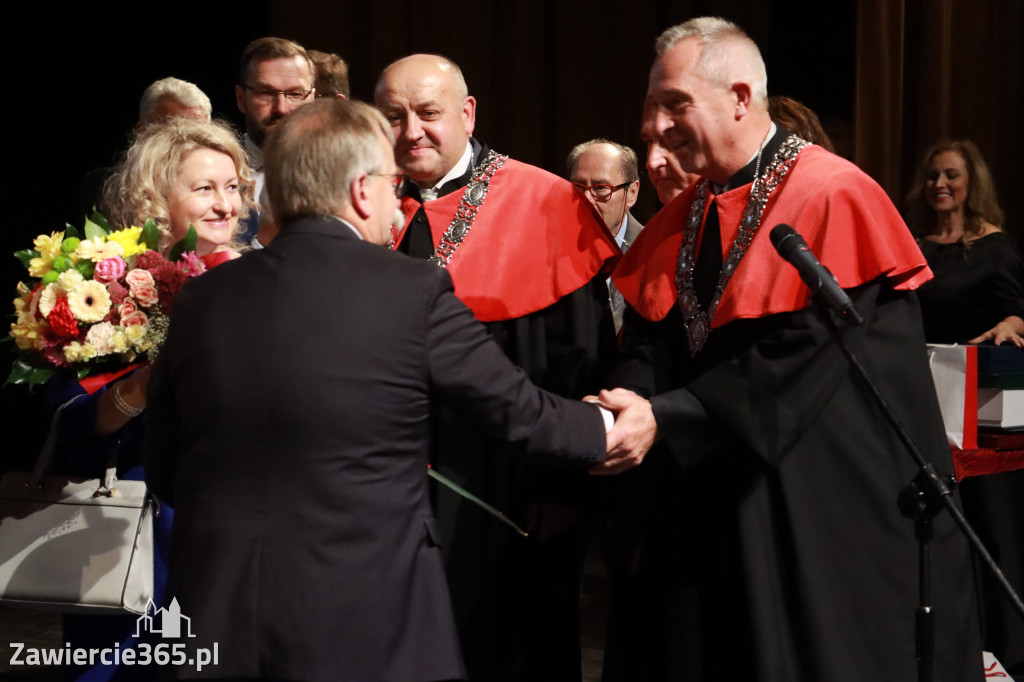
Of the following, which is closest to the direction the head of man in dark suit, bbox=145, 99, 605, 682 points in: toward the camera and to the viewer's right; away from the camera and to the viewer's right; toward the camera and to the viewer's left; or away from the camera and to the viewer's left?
away from the camera and to the viewer's right

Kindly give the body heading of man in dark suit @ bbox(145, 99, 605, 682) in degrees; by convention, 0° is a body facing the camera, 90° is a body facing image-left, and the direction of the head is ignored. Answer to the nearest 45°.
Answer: approximately 225°

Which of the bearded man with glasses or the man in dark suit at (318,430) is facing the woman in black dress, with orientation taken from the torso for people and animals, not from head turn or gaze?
the man in dark suit

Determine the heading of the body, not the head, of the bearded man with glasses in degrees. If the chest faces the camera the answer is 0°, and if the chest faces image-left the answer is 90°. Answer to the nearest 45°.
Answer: approximately 0°

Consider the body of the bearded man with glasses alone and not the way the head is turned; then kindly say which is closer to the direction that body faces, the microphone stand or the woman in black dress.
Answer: the microphone stand

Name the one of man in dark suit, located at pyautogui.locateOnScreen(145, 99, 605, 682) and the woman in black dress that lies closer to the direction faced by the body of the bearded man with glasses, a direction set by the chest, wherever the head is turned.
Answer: the man in dark suit

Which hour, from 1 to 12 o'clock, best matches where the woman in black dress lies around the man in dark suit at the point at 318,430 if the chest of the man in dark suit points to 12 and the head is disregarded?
The woman in black dress is roughly at 12 o'clock from the man in dark suit.

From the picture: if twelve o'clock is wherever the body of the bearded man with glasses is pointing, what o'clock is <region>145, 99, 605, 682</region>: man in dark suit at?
The man in dark suit is roughly at 12 o'clock from the bearded man with glasses.

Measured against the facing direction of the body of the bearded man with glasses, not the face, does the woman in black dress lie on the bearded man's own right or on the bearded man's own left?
on the bearded man's own left

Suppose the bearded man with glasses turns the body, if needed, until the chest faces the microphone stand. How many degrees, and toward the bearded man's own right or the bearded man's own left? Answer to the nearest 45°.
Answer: approximately 45° to the bearded man's own left

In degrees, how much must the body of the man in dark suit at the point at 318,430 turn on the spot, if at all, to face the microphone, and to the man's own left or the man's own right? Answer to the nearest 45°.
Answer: approximately 45° to the man's own right

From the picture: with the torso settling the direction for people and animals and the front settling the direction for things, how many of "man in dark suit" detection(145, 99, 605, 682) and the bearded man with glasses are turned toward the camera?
1
